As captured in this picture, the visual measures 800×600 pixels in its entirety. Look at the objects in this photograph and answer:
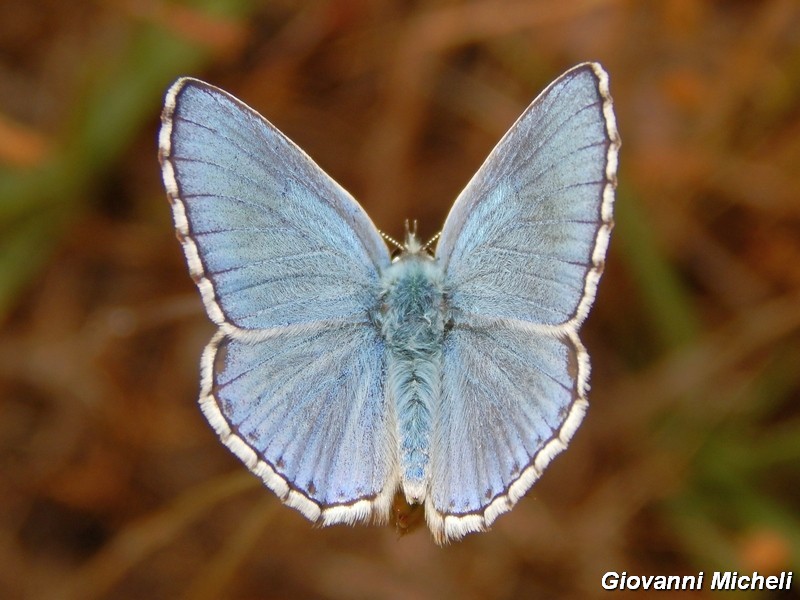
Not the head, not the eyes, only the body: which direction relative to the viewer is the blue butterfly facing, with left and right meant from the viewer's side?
facing away from the viewer
